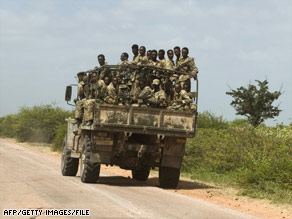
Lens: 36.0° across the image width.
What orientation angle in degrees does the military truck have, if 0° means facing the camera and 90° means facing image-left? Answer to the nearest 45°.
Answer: approximately 180°

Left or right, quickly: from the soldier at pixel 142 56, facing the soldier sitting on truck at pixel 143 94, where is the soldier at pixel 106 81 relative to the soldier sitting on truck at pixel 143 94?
right

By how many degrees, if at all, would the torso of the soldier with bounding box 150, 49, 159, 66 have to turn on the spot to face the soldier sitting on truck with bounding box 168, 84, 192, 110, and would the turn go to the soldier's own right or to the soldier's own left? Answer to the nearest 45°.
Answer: approximately 45° to the soldier's own left

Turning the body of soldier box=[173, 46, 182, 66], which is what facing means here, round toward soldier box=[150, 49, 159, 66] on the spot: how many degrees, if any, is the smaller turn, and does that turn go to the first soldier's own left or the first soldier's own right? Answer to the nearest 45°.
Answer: approximately 45° to the first soldier's own right

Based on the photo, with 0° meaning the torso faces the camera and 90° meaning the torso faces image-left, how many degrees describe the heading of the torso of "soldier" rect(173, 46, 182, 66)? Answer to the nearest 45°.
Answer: approximately 45°

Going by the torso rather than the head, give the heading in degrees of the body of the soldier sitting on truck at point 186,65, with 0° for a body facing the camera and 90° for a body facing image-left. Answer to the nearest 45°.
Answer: approximately 45°

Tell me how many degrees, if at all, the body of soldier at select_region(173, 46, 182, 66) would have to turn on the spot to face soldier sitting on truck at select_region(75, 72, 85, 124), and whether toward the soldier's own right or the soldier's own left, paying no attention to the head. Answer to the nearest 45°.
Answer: approximately 45° to the soldier's own right
